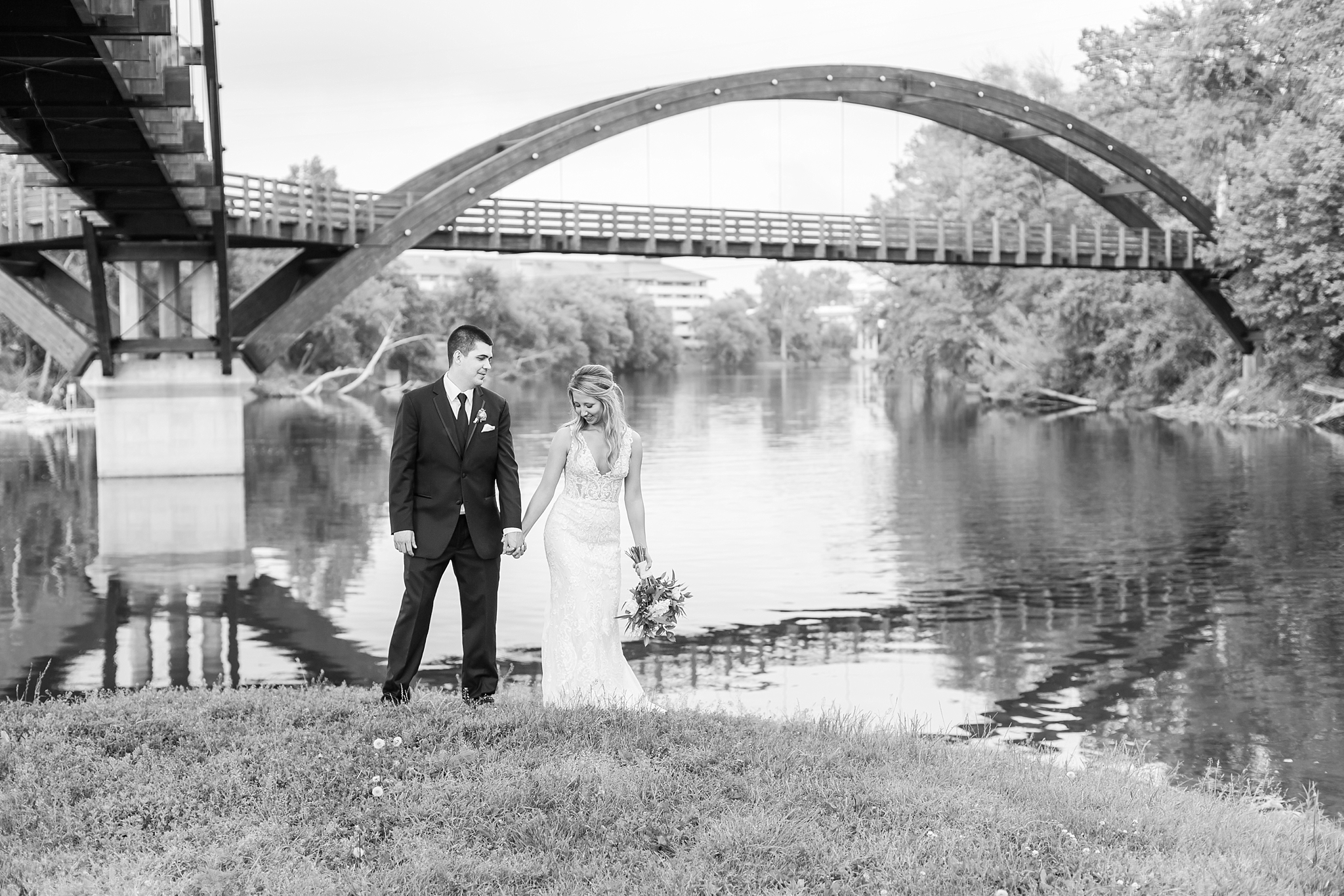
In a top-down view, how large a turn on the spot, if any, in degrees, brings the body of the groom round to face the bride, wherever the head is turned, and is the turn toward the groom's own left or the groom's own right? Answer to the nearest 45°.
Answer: approximately 90° to the groom's own left

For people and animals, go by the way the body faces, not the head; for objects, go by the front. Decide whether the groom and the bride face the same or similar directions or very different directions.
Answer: same or similar directions

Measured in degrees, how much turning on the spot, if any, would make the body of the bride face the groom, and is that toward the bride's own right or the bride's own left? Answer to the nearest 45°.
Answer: approximately 45° to the bride's own right

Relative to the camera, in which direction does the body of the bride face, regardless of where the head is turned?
toward the camera

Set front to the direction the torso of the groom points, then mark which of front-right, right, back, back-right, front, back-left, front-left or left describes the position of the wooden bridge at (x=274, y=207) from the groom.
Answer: back

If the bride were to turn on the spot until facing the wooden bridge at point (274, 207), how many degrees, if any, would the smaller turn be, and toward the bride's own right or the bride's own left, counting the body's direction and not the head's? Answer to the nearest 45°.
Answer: approximately 180°

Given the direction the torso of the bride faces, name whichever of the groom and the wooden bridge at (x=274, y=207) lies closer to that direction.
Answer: the groom

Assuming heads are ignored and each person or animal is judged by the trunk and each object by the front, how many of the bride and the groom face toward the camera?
2
